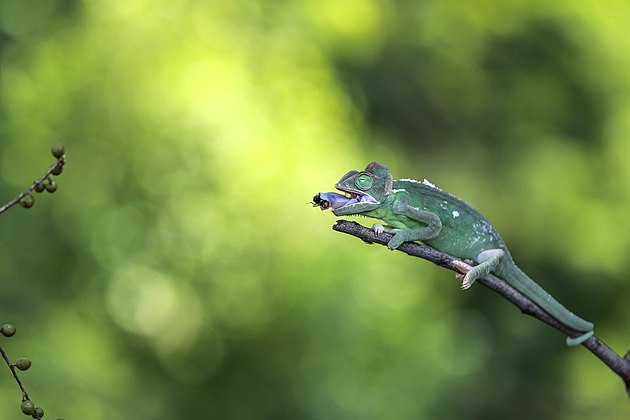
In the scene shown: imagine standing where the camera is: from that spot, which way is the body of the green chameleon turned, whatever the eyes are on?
to the viewer's left

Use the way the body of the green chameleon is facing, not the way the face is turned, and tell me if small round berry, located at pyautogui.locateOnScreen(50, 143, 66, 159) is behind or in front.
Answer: in front

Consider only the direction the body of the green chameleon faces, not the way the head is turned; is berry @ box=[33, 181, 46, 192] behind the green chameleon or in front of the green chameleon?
in front
